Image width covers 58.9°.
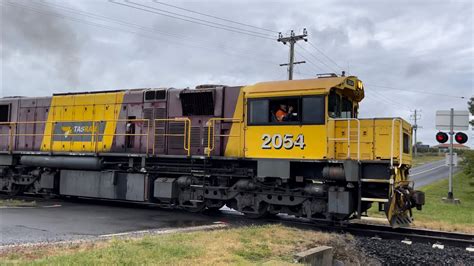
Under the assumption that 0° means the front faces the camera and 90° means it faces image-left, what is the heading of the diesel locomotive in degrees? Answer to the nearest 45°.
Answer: approximately 315°
